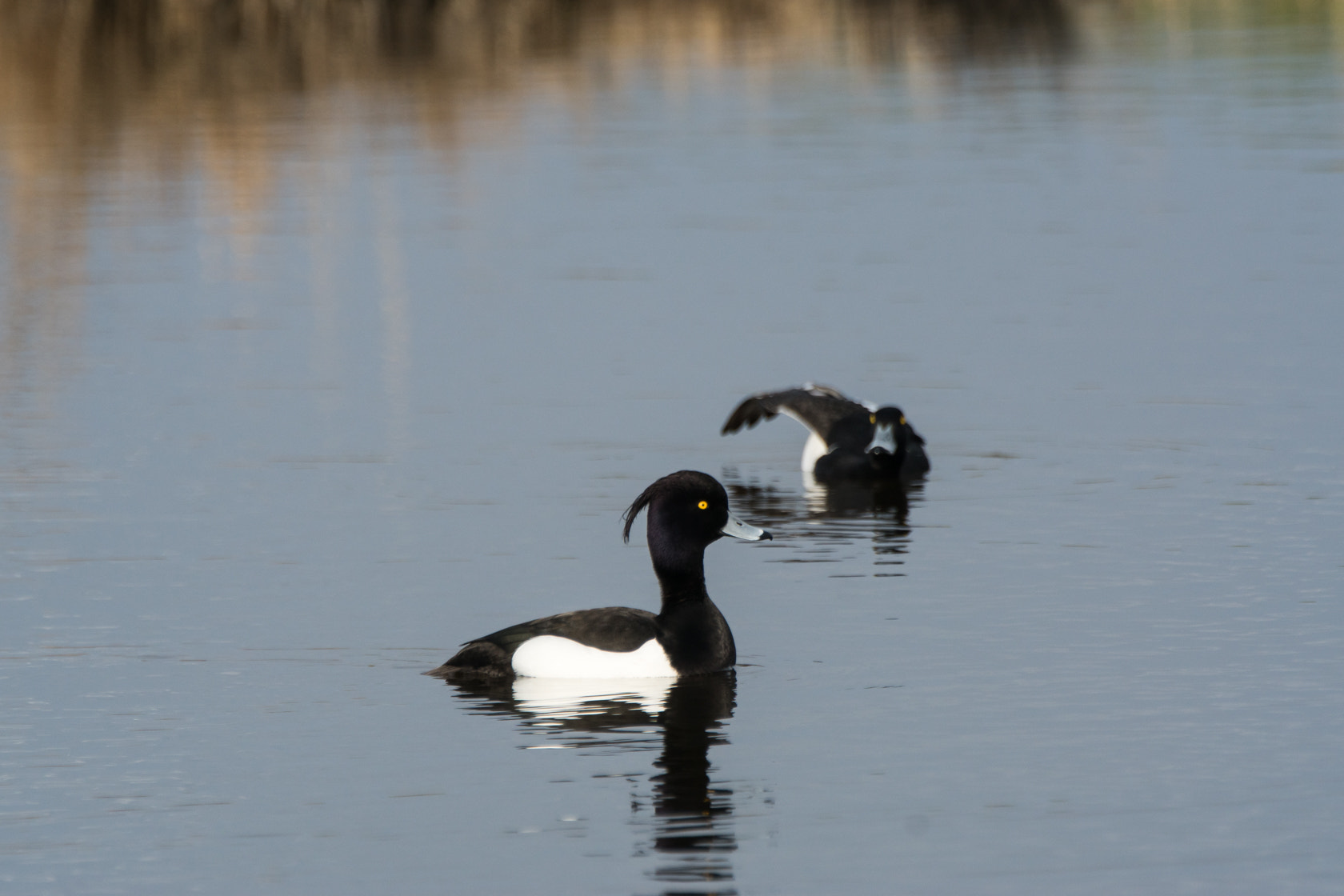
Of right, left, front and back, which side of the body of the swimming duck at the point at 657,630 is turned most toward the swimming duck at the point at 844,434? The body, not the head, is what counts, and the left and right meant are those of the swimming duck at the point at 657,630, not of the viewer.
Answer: left

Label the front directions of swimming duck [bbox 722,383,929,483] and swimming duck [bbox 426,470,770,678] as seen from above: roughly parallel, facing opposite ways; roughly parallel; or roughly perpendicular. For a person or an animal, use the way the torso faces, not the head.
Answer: roughly perpendicular

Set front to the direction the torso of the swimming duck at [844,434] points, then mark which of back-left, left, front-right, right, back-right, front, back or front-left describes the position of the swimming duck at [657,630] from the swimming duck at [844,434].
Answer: front

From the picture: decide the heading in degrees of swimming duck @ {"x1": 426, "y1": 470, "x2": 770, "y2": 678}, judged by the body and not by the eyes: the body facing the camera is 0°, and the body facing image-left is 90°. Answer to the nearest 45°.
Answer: approximately 270°

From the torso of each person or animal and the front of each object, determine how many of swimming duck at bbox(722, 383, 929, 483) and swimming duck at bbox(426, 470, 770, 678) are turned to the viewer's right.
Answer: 1

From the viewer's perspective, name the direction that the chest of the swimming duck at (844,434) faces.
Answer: toward the camera

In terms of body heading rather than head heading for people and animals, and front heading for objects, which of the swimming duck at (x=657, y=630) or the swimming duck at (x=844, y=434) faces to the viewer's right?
the swimming duck at (x=657, y=630)
